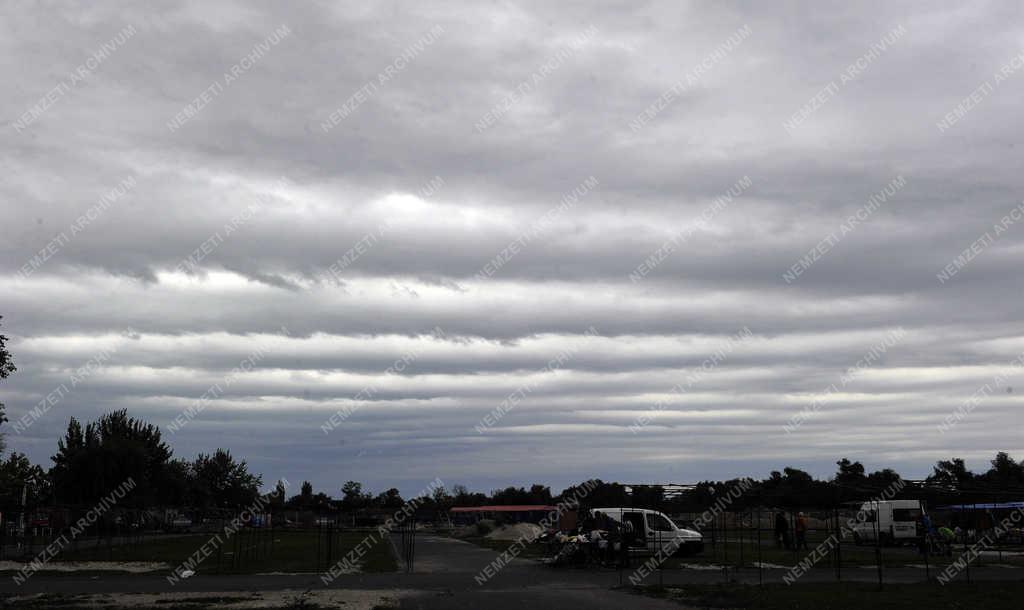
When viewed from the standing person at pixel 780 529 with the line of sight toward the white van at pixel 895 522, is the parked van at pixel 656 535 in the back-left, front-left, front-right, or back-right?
back-right

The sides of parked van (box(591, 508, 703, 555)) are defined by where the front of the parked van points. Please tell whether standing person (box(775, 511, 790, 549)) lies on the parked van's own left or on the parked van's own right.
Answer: on the parked van's own left

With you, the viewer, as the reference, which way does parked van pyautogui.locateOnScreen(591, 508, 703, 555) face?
facing to the right of the viewer

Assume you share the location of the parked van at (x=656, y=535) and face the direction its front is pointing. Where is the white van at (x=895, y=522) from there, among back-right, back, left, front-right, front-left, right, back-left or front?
front-left
